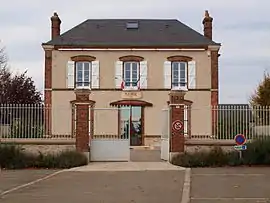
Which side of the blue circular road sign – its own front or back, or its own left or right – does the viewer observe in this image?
front

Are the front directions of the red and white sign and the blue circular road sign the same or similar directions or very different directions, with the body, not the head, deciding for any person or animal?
same or similar directions

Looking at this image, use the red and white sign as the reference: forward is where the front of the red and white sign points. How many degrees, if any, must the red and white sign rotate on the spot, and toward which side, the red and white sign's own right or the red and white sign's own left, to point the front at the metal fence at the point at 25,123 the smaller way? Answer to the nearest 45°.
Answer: approximately 90° to the red and white sign's own right

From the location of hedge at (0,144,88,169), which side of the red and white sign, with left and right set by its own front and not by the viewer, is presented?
right

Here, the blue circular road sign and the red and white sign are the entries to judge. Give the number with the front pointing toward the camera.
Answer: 2

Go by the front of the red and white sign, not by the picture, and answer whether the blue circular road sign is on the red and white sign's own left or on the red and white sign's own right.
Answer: on the red and white sign's own left

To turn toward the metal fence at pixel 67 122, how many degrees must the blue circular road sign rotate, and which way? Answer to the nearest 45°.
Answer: approximately 90° to its right

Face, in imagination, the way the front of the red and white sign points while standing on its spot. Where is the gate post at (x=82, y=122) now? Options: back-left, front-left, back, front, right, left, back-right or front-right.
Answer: right

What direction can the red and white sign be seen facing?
toward the camera

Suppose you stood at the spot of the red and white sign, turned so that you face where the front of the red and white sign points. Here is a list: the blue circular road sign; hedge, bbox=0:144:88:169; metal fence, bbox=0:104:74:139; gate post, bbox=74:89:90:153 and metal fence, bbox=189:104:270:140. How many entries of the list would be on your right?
3

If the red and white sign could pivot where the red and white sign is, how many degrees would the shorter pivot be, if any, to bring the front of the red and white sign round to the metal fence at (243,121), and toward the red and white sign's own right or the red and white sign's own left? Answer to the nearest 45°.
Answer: approximately 90° to the red and white sign's own left
